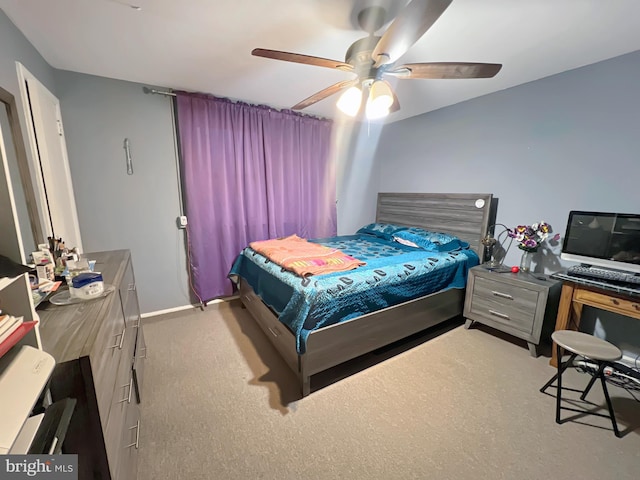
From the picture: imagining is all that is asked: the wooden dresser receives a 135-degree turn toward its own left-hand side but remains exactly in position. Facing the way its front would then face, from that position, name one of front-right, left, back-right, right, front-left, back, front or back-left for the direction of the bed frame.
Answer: back-right

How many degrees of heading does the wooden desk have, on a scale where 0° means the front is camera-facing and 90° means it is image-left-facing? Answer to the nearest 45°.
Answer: approximately 45°

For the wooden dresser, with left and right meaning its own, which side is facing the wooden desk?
front

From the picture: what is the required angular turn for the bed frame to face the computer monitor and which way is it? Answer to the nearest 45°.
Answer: approximately 135° to its left

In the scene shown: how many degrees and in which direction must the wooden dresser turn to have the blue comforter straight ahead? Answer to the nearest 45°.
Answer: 0° — it already faces it

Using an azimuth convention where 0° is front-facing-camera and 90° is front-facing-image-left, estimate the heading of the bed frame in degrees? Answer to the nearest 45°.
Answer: approximately 45°

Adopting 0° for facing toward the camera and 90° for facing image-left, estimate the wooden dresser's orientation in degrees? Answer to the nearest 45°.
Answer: approximately 270°

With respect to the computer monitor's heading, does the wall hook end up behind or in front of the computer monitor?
in front

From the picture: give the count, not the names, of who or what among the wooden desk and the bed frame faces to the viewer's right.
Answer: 0

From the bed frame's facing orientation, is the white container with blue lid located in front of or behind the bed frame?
in front

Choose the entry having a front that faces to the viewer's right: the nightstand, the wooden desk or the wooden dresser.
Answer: the wooden dresser
